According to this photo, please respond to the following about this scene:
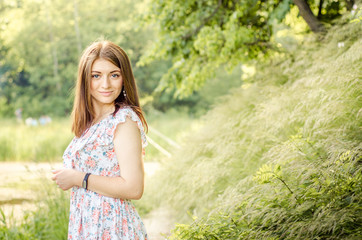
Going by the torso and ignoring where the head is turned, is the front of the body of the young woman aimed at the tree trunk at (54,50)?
no

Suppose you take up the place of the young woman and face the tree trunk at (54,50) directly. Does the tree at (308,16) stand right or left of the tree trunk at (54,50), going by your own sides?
right

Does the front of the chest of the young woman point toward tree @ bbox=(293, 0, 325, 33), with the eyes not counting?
no

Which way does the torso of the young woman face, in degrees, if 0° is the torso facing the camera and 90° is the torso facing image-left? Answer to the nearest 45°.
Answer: approximately 45°

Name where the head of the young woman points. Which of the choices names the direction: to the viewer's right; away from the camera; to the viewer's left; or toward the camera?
toward the camera
